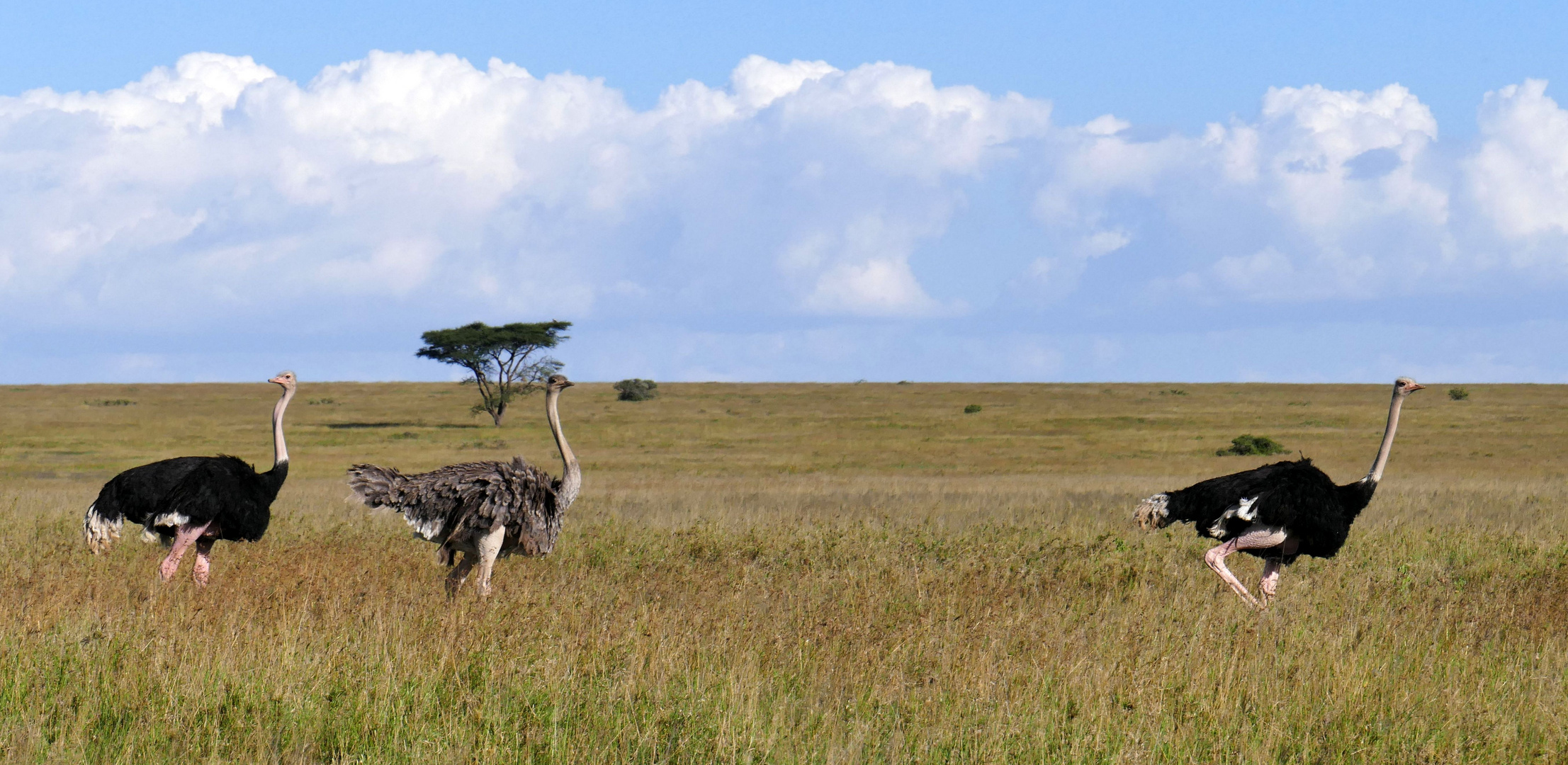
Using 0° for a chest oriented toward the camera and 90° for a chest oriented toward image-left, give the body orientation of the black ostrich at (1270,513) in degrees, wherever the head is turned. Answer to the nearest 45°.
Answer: approximately 270°

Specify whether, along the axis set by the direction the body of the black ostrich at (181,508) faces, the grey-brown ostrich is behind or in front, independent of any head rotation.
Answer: in front

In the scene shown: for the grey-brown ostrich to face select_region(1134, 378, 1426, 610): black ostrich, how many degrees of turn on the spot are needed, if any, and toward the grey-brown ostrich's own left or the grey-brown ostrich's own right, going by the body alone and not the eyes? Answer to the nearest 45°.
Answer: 0° — it already faces it

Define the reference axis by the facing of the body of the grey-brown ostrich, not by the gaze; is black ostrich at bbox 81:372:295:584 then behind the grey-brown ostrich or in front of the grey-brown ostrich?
behind

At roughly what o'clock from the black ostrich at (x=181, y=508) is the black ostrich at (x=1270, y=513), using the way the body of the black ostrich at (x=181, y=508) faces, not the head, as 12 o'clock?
the black ostrich at (x=1270, y=513) is roughly at 1 o'clock from the black ostrich at (x=181, y=508).

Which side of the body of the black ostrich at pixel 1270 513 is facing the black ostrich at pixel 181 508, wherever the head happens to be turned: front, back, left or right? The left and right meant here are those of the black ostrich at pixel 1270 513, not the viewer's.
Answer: back

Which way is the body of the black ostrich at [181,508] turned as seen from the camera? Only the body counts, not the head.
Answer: to the viewer's right

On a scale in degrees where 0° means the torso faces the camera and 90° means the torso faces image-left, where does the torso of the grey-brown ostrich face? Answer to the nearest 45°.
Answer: approximately 270°

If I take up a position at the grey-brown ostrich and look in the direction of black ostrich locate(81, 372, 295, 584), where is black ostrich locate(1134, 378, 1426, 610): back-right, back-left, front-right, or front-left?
back-right

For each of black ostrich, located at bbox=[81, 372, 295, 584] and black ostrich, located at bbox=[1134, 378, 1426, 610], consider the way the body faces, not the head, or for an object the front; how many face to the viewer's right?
2
